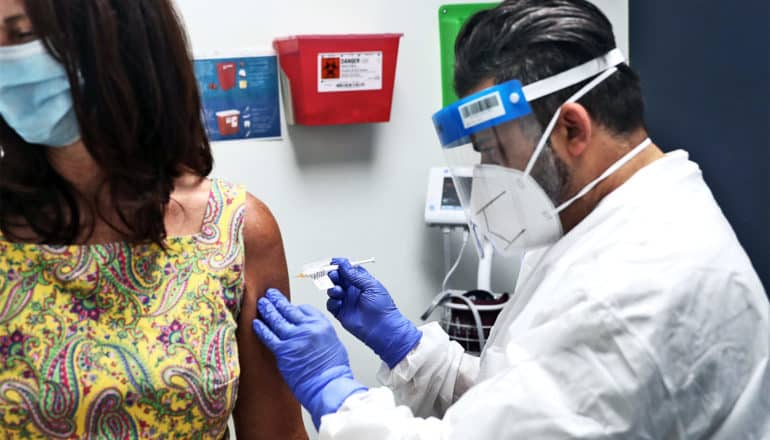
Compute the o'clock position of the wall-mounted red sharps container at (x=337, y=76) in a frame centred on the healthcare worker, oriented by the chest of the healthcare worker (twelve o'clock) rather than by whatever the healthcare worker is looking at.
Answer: The wall-mounted red sharps container is roughly at 2 o'clock from the healthcare worker.

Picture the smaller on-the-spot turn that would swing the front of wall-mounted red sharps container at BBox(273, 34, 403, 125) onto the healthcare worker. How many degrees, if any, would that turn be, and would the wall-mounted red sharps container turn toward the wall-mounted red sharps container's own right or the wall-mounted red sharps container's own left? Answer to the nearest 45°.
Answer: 0° — it already faces them

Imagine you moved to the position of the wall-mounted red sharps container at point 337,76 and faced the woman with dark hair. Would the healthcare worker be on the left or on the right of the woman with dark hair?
left

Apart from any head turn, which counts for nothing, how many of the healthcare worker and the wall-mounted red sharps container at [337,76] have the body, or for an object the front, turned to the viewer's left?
1

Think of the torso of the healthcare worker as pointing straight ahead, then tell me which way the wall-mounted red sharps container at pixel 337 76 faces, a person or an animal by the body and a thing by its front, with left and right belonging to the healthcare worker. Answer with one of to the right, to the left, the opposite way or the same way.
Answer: to the left

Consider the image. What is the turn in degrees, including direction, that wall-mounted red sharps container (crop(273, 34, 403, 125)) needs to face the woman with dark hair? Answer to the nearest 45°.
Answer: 0° — it already faces them

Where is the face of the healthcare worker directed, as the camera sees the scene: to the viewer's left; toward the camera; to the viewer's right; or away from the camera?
to the viewer's left

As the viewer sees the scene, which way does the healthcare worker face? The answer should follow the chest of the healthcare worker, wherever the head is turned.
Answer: to the viewer's left

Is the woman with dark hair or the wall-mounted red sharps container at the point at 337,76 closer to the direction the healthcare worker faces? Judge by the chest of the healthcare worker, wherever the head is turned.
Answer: the woman with dark hair

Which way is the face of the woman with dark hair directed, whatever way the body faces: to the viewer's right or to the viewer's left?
to the viewer's left
